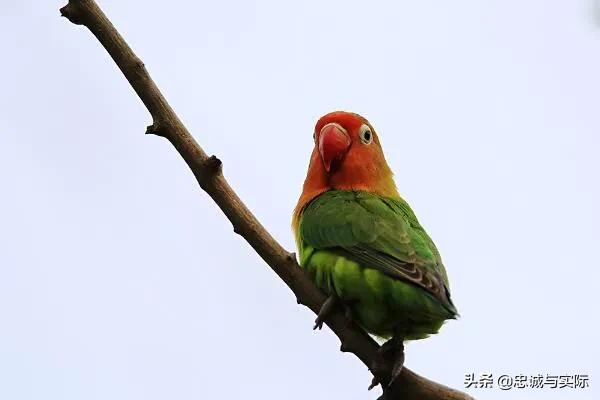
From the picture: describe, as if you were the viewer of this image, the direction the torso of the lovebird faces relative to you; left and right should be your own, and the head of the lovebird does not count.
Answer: facing to the left of the viewer
